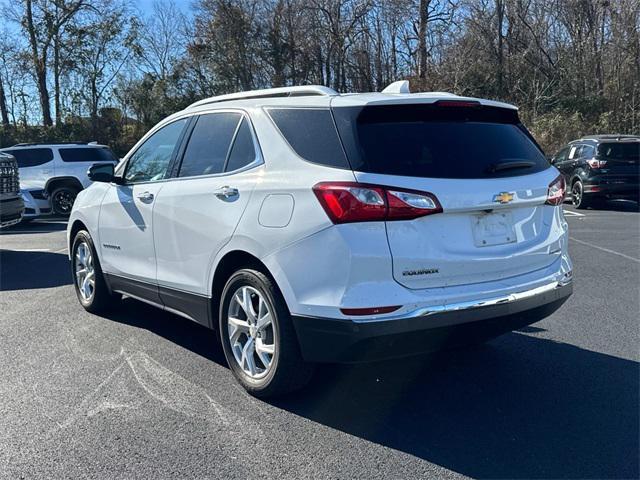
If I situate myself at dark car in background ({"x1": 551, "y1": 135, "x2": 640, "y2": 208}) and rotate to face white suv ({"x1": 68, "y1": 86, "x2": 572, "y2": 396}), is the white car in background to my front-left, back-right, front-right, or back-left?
front-right

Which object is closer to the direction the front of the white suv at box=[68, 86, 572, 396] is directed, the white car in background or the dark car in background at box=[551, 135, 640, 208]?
the white car in background

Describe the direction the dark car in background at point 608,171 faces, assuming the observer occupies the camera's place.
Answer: facing away from the viewer and to the left of the viewer

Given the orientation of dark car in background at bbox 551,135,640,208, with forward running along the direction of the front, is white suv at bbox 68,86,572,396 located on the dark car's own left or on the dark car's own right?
on the dark car's own left

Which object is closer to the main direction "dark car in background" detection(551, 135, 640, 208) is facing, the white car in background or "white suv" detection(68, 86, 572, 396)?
the white car in background

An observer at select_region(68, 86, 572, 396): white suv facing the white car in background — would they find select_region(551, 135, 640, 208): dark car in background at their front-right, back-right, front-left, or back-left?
front-right

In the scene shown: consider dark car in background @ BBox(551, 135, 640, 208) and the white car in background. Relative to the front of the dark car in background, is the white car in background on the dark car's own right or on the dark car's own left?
on the dark car's own left

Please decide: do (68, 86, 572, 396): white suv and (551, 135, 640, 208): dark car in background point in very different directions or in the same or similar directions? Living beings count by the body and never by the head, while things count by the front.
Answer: same or similar directions

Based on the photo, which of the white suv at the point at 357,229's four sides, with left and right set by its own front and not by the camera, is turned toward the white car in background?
front

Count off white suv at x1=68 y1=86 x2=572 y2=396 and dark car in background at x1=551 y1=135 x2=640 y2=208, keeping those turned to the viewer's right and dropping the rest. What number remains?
0

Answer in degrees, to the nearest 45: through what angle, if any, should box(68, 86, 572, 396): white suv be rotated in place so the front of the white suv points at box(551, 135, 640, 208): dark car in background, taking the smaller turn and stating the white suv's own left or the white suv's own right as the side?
approximately 90° to the white suv's own right

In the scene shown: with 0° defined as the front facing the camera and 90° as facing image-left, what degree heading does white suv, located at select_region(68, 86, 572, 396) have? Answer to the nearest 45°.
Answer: approximately 135°
